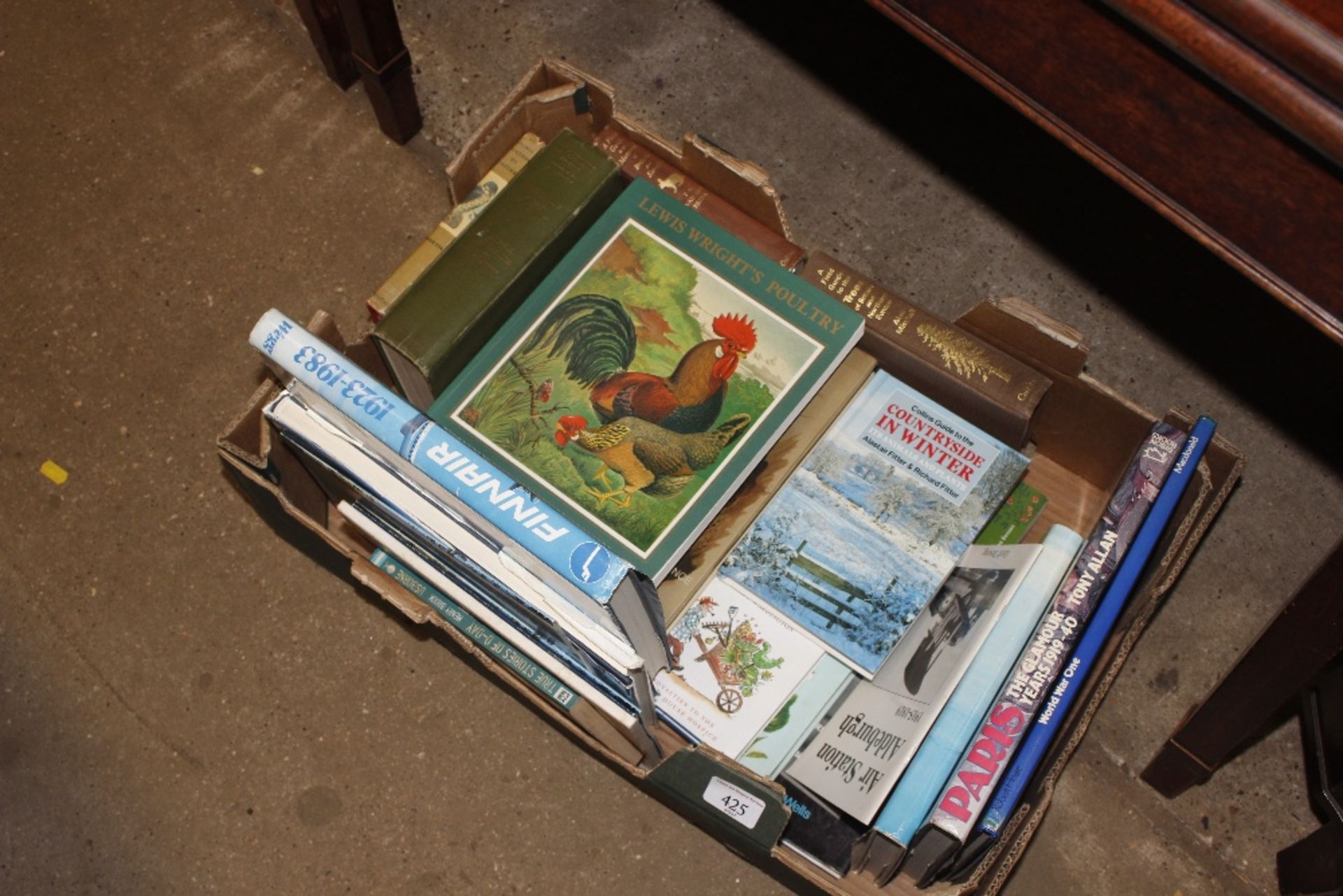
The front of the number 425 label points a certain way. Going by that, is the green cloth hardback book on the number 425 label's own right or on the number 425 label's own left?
on the number 425 label's own right

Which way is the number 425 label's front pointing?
toward the camera
